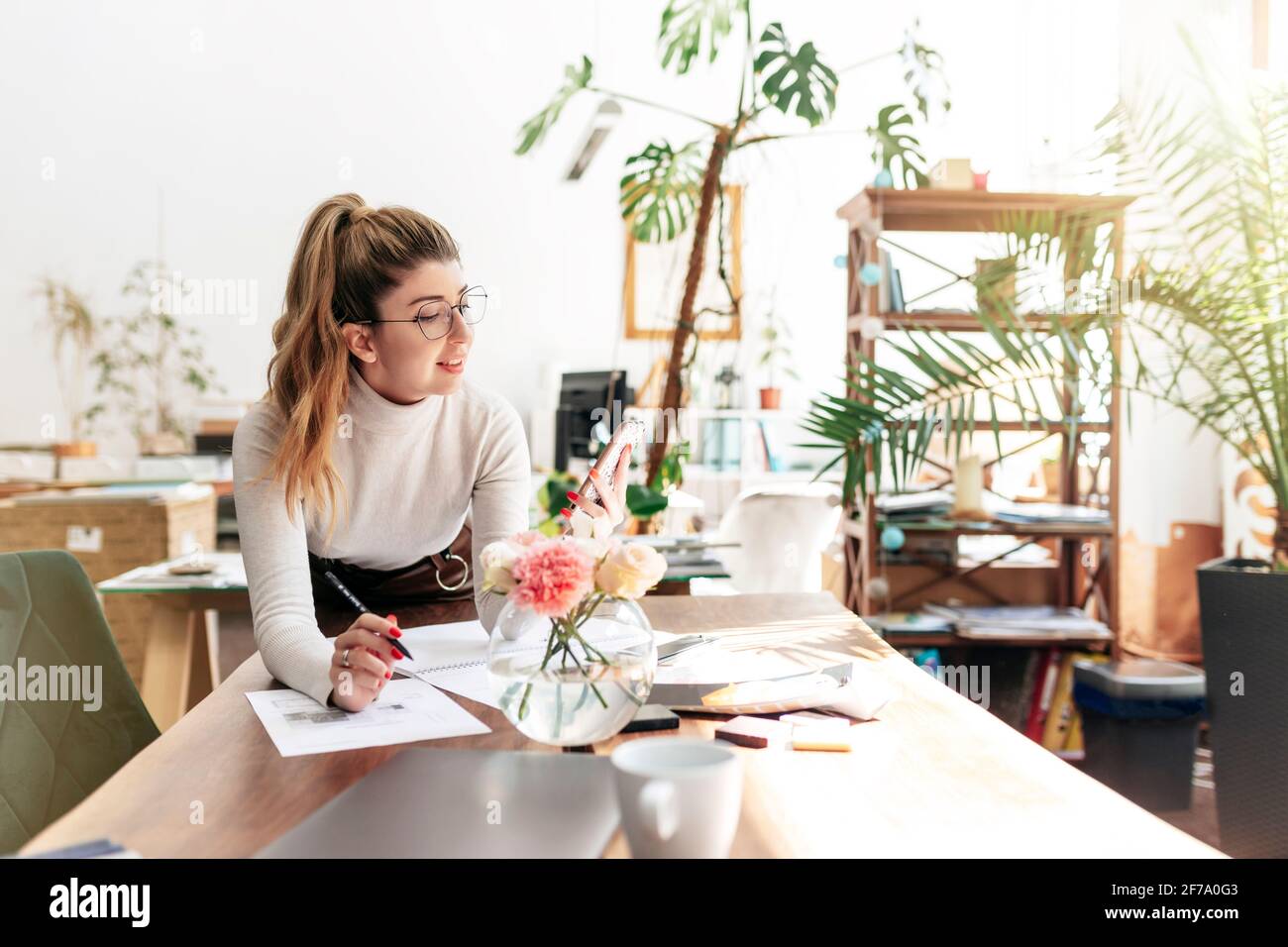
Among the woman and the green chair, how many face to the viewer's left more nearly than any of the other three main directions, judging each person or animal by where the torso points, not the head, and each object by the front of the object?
0

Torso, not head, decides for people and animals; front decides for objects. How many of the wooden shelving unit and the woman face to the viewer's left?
0

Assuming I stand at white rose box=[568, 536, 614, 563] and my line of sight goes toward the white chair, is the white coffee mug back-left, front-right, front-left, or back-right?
back-right

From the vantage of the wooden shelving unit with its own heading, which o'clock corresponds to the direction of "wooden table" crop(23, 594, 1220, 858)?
The wooden table is roughly at 12 o'clock from the wooden shelving unit.

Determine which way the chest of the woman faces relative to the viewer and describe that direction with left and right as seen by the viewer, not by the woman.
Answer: facing the viewer and to the right of the viewer

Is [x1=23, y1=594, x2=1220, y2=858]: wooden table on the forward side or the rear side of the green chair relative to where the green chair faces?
on the forward side

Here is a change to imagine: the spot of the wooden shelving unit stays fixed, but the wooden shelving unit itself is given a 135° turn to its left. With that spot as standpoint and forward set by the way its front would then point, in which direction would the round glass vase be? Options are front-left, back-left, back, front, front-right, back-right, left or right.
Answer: back-right

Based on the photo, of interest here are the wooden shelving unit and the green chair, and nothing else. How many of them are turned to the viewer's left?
0

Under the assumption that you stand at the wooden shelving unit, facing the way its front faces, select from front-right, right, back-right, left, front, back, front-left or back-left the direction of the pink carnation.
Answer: front

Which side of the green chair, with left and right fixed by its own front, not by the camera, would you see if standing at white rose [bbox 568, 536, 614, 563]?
front

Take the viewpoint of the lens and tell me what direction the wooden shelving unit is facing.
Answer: facing the viewer
